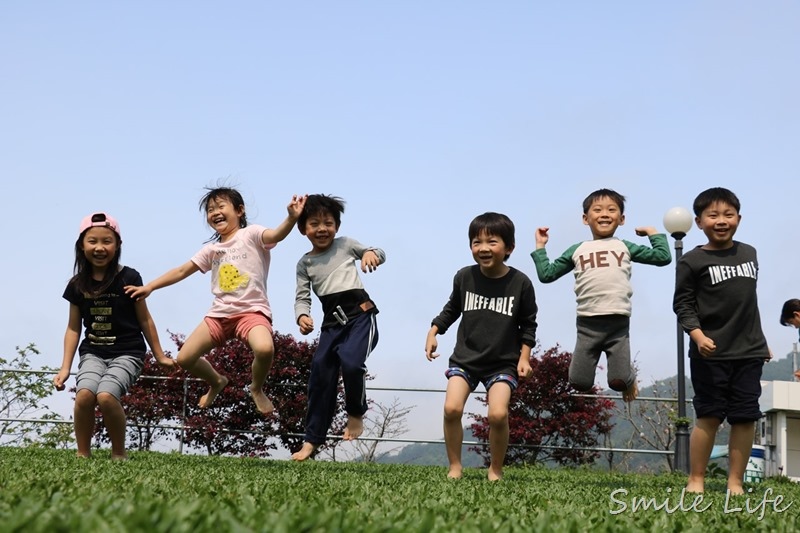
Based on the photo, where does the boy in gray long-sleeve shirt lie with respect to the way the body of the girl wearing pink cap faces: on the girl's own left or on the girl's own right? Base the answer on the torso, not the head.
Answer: on the girl's own left

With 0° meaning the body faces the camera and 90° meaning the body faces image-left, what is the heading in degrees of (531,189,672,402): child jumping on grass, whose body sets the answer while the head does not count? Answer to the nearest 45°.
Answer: approximately 0°

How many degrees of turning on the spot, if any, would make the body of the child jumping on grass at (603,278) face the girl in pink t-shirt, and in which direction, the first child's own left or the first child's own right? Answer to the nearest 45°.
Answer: approximately 90° to the first child's own right

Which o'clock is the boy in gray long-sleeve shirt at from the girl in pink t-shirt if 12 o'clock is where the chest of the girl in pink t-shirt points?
The boy in gray long-sleeve shirt is roughly at 9 o'clock from the girl in pink t-shirt.

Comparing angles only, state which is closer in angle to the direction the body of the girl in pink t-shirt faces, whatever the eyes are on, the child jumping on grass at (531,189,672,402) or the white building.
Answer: the child jumping on grass

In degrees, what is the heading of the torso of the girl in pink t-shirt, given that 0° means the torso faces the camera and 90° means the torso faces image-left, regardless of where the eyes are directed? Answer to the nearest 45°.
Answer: approximately 0°
